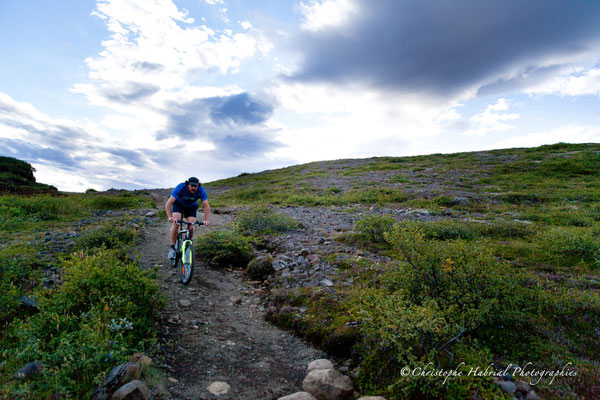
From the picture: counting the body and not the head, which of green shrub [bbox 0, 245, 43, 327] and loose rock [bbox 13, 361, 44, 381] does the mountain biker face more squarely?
the loose rock

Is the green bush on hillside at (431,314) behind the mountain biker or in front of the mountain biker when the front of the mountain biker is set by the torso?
in front

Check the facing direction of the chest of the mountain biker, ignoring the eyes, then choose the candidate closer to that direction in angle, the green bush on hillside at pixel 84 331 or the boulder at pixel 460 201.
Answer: the green bush on hillside

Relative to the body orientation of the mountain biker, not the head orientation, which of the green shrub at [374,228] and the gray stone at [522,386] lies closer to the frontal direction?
the gray stone

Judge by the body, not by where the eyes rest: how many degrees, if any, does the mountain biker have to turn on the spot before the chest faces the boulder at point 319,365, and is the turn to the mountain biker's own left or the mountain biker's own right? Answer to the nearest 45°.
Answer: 0° — they already face it

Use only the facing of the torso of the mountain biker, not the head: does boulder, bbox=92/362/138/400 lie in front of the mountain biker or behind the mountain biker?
in front

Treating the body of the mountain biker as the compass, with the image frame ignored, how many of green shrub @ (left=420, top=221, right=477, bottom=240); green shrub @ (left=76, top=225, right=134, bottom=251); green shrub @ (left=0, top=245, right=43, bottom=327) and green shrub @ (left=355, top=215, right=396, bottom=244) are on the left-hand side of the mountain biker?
2

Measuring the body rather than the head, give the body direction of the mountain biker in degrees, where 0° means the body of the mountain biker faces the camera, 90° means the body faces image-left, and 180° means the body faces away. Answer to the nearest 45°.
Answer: approximately 0°

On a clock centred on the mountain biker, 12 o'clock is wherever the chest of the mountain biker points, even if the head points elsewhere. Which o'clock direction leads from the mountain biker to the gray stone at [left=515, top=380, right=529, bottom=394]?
The gray stone is roughly at 11 o'clock from the mountain biker.

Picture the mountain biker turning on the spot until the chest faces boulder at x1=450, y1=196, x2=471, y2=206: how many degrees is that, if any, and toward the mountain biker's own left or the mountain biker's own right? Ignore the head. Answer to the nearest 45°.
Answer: approximately 90° to the mountain biker's own left

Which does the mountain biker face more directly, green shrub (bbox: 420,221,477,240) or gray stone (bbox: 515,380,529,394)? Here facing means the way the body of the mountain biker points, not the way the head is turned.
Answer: the gray stone

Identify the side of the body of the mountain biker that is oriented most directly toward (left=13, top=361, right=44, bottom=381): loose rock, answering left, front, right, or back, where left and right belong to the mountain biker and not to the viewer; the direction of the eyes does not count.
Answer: front

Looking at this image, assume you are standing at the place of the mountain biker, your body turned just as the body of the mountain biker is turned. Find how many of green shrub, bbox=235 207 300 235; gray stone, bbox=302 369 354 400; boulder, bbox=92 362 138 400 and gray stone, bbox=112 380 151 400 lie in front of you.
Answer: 3

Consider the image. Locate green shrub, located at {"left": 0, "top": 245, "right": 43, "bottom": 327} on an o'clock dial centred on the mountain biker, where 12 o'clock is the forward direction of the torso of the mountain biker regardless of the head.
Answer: The green shrub is roughly at 2 o'clock from the mountain biker.

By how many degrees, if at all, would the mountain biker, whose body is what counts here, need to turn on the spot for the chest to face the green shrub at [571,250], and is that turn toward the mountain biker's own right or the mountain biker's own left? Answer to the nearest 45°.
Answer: approximately 45° to the mountain biker's own left

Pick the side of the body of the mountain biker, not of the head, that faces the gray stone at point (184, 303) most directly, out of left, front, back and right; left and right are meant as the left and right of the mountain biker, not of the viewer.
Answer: front
